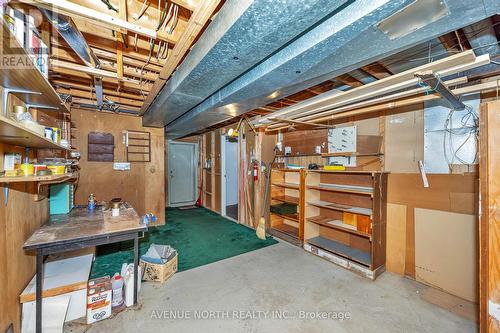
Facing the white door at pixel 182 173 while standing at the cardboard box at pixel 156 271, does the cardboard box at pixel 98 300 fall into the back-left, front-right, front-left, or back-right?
back-left

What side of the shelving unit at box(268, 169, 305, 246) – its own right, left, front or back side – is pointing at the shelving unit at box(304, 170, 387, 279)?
left

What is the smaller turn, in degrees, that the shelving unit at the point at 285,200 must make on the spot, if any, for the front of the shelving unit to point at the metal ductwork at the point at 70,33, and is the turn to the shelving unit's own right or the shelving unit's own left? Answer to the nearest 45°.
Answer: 0° — it already faces it

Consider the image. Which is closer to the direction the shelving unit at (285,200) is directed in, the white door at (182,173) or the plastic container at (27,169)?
the plastic container

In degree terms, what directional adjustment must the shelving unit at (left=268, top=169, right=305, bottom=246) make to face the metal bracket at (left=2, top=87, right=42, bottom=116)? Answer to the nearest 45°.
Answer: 0° — it already faces it

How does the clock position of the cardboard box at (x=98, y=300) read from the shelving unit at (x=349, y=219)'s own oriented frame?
The cardboard box is roughly at 12 o'clock from the shelving unit.

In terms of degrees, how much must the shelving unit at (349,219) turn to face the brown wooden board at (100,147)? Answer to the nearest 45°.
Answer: approximately 45° to its right

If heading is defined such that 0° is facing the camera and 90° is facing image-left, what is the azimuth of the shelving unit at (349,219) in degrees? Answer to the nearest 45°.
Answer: approximately 45°

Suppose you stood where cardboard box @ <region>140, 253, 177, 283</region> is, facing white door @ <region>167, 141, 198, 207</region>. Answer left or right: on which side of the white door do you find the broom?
right

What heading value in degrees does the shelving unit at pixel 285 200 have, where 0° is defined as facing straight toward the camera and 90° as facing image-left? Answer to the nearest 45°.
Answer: approximately 45°

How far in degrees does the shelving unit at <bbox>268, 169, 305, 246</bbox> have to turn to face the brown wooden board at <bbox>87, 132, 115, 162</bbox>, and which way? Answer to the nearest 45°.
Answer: approximately 45° to its right
